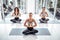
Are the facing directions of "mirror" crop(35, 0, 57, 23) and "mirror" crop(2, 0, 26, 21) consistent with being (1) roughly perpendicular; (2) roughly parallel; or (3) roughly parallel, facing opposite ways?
roughly parallel

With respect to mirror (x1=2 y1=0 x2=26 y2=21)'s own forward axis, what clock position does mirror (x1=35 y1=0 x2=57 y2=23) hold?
mirror (x1=35 y1=0 x2=57 y2=23) is roughly at 9 o'clock from mirror (x1=2 y1=0 x2=26 y2=21).

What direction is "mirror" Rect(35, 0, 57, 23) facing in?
toward the camera

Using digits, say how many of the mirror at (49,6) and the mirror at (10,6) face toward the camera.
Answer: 2

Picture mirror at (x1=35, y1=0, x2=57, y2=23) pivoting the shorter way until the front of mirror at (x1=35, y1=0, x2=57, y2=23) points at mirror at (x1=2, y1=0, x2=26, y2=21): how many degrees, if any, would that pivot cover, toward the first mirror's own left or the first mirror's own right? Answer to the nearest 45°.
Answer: approximately 90° to the first mirror's own right

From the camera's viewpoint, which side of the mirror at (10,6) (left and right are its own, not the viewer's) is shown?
front
